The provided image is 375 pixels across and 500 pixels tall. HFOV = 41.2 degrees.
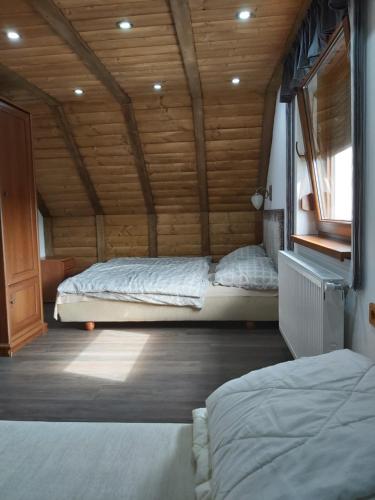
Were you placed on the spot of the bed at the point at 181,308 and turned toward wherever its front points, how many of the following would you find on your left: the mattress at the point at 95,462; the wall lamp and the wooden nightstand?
1

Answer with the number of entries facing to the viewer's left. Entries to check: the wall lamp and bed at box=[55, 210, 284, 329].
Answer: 2

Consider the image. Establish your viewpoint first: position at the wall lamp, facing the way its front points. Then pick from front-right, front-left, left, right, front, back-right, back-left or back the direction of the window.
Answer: left

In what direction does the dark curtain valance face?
to the viewer's left

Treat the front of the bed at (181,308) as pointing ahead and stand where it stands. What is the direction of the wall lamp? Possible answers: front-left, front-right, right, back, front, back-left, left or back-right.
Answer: back-right

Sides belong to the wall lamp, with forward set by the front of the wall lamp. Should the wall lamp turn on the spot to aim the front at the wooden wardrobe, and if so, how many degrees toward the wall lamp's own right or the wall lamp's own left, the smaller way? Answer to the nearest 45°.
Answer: approximately 45° to the wall lamp's own left

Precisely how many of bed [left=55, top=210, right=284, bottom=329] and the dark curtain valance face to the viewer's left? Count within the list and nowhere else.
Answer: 2

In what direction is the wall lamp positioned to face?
to the viewer's left

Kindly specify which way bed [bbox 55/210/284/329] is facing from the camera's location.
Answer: facing to the left of the viewer
